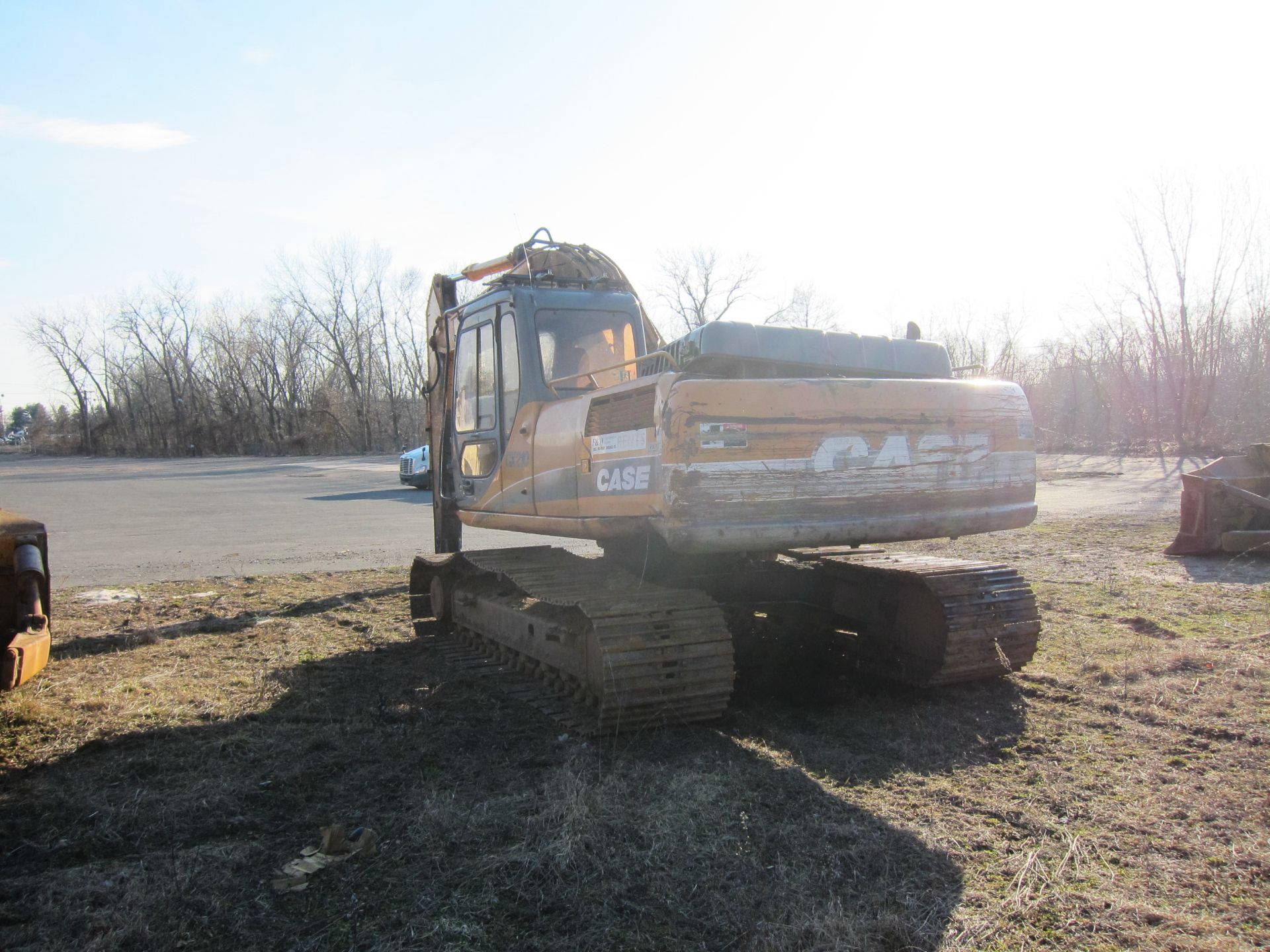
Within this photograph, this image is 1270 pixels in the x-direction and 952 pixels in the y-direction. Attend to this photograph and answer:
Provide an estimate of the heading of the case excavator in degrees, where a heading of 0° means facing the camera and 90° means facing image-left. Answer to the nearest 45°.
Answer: approximately 135°
